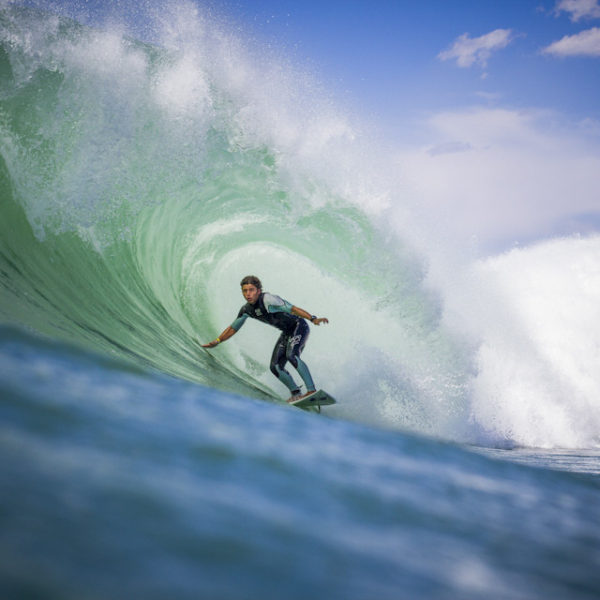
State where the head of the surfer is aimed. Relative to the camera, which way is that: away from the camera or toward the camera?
toward the camera
